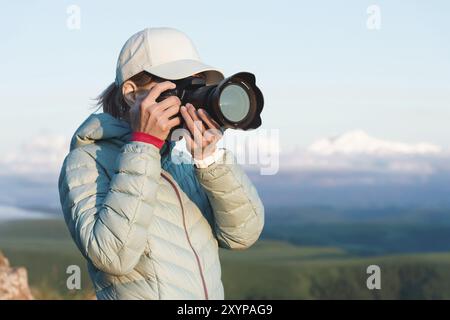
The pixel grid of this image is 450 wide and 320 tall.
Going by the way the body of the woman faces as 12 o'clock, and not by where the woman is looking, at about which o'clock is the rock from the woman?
The rock is roughly at 7 o'clock from the woman.

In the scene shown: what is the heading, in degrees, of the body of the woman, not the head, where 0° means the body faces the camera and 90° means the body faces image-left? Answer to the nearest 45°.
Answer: approximately 315°

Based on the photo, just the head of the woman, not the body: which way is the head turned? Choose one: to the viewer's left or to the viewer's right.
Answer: to the viewer's right
